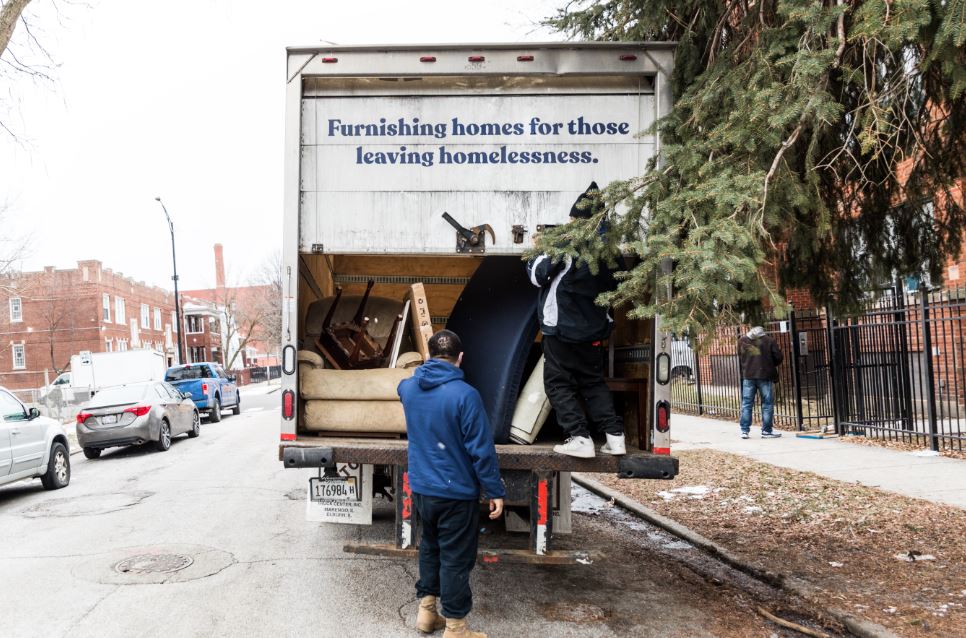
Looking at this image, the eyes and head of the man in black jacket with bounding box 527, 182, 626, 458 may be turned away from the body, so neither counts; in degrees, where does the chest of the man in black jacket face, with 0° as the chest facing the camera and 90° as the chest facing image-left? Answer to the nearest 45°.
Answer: approximately 135°

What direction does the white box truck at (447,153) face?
away from the camera

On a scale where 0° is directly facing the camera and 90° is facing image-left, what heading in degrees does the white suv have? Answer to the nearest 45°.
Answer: approximately 225°

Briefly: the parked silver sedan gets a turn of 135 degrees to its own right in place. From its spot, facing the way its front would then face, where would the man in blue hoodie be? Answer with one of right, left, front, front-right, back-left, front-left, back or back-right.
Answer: front

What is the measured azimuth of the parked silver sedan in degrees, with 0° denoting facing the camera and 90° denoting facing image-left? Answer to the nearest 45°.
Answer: approximately 225°

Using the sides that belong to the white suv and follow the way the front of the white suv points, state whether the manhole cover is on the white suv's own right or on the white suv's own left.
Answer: on the white suv's own right
